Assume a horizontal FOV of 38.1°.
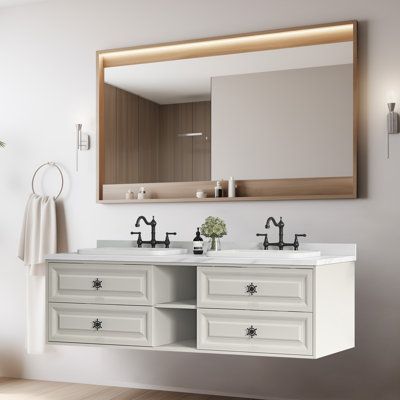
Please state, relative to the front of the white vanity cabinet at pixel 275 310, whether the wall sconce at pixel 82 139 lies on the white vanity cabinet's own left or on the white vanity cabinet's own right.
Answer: on the white vanity cabinet's own right

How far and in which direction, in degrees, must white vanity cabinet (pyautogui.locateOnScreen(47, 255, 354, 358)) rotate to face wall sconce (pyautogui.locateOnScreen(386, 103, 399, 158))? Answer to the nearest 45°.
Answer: approximately 135° to its left

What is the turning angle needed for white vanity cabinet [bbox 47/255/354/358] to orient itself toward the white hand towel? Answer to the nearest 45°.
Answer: approximately 90° to its right

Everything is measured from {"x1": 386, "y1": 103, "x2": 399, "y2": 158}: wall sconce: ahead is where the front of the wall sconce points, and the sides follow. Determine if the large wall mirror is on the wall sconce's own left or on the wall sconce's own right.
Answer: on the wall sconce's own right

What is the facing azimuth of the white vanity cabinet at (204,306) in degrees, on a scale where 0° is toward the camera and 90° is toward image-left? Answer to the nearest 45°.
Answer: approximately 45°
